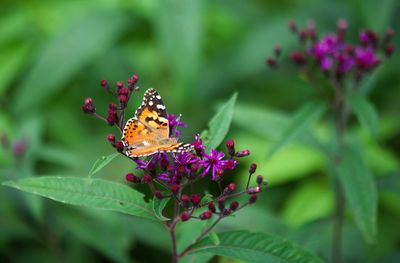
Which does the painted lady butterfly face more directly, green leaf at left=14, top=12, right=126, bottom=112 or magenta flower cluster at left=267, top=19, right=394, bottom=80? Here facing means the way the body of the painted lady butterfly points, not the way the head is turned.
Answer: the magenta flower cluster

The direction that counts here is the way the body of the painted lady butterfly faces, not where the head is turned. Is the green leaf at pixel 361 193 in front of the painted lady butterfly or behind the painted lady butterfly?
in front

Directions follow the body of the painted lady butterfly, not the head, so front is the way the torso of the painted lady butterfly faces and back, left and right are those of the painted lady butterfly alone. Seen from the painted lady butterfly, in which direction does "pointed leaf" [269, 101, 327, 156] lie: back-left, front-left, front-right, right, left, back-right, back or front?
front-left

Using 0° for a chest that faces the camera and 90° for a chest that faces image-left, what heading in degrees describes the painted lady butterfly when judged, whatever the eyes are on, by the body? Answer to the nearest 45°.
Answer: approximately 270°

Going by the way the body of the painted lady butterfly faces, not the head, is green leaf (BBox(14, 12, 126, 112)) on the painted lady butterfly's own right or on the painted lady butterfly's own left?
on the painted lady butterfly's own left
